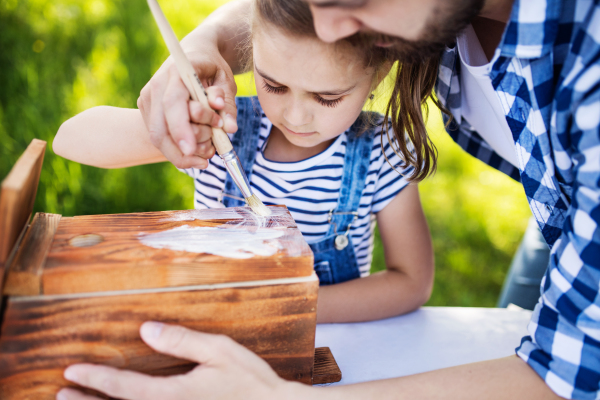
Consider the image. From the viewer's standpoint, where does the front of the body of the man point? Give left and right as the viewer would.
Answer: facing to the left of the viewer

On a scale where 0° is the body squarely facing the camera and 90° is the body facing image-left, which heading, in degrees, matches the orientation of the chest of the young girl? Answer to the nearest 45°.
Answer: approximately 0°

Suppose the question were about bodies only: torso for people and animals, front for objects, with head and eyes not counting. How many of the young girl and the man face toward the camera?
1

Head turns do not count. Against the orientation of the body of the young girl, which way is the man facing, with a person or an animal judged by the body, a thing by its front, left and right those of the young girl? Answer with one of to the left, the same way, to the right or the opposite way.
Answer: to the right
